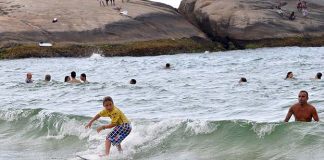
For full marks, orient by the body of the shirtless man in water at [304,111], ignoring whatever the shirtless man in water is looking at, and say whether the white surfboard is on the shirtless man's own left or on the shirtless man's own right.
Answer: on the shirtless man's own right

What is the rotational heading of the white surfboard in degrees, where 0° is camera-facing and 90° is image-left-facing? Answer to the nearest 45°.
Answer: approximately 90°

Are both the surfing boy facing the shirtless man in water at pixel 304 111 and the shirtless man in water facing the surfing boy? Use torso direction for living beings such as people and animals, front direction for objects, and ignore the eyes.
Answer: no

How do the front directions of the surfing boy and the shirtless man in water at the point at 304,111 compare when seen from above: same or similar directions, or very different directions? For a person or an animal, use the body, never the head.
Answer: same or similar directions

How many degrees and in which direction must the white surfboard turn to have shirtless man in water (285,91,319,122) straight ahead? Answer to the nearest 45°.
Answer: approximately 180°

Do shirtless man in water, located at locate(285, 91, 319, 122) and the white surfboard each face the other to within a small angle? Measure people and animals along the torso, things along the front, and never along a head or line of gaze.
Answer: no

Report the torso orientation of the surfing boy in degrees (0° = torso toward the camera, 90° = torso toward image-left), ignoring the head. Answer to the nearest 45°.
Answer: approximately 45°

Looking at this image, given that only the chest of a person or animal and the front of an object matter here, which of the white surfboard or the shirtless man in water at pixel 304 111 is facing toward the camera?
the shirtless man in water

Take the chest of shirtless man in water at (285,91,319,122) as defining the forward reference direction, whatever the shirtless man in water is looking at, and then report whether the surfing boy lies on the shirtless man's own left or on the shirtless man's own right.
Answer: on the shirtless man's own right

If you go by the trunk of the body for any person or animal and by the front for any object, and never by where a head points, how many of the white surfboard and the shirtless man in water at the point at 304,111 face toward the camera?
1

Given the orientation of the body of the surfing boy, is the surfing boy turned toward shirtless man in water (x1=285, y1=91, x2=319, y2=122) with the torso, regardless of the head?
no

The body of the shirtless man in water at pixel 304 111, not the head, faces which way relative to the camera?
toward the camera
